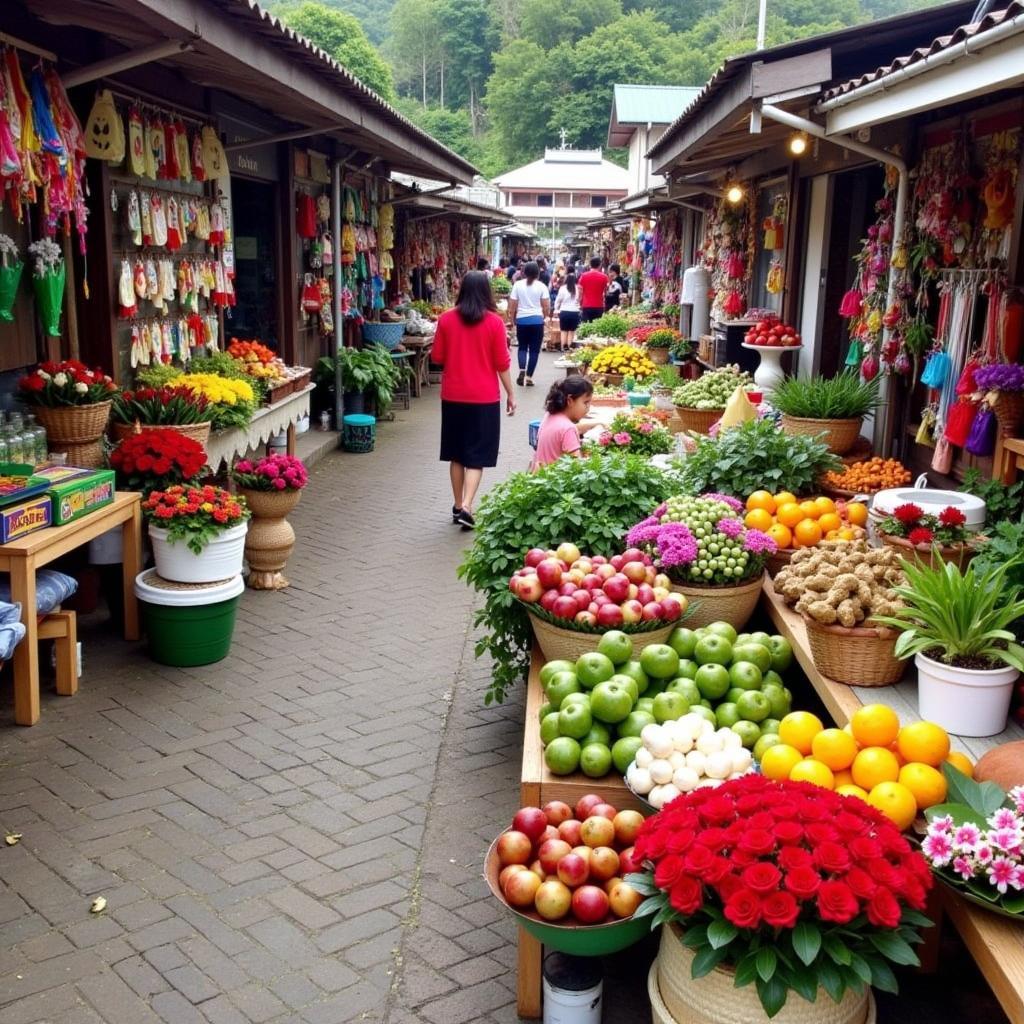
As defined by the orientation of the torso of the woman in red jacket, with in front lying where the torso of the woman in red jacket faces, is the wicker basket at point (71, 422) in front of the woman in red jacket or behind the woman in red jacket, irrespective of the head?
behind

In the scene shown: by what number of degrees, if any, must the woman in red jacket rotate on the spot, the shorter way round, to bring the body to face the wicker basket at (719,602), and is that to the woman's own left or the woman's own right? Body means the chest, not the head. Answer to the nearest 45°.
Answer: approximately 180°

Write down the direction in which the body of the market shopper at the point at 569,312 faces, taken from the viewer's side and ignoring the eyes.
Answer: away from the camera

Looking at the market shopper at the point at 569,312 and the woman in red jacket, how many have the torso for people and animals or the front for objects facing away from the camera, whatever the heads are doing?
2

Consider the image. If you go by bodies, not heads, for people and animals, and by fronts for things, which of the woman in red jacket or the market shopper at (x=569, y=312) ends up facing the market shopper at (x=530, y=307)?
the woman in red jacket

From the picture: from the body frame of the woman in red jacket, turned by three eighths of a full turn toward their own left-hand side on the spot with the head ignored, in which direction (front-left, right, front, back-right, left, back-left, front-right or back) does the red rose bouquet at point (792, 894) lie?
front-left

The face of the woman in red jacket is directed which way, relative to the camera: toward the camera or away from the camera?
away from the camera

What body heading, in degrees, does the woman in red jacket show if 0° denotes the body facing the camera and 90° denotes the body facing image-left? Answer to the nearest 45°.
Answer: approximately 180°

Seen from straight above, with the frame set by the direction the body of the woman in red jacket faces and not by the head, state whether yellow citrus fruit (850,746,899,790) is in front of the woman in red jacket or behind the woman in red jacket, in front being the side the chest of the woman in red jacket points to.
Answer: behind
